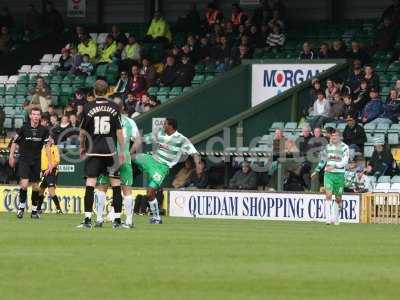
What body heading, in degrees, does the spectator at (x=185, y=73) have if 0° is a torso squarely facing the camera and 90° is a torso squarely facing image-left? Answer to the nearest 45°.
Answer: approximately 45°

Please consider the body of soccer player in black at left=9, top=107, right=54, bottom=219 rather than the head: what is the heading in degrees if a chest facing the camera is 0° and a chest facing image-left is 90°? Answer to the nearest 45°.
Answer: approximately 0°

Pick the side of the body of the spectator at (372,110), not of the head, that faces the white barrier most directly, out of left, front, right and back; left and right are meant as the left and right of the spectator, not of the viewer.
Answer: front

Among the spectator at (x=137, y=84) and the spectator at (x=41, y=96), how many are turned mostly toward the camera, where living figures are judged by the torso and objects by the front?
2

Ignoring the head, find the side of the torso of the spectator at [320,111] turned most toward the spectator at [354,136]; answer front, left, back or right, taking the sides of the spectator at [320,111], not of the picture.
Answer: left

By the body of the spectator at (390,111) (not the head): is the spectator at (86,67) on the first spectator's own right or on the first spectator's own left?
on the first spectator's own right
